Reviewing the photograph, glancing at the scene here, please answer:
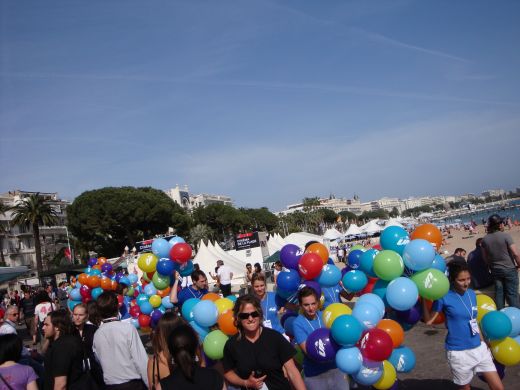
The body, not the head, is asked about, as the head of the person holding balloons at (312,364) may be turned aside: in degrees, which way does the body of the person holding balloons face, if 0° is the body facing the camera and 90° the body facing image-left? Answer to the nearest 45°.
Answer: approximately 315°

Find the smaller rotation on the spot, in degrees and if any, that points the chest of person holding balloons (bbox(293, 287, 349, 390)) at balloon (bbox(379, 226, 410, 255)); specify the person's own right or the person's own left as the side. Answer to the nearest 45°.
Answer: approximately 90° to the person's own left

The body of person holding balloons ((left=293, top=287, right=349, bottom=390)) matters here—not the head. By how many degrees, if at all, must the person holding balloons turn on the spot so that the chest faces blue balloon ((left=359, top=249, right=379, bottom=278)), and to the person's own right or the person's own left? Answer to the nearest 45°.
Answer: approximately 90° to the person's own left

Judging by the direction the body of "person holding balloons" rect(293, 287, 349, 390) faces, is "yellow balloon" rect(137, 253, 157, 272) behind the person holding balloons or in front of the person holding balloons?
behind

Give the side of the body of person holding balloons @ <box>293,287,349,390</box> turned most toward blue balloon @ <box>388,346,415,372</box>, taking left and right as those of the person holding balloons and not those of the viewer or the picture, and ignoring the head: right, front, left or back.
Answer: left

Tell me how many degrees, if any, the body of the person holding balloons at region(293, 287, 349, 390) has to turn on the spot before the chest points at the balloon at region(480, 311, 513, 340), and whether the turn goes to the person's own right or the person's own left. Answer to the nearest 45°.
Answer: approximately 45° to the person's own left

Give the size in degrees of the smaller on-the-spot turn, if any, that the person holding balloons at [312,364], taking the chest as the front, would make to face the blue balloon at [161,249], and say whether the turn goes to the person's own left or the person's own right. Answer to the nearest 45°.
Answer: approximately 180°

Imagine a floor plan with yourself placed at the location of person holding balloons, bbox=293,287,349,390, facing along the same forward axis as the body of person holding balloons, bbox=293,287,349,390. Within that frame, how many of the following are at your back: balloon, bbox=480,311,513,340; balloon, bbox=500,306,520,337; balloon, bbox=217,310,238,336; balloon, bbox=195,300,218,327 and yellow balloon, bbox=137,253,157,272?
3

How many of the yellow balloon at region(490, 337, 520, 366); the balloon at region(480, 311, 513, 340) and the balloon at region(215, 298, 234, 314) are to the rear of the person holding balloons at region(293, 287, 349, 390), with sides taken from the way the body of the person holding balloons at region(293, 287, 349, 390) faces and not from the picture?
1

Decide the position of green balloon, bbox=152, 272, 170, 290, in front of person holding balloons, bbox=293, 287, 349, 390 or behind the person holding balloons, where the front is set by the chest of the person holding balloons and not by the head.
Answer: behind

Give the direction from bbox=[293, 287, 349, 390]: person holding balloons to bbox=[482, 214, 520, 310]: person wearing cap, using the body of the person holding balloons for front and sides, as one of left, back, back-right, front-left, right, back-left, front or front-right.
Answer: left

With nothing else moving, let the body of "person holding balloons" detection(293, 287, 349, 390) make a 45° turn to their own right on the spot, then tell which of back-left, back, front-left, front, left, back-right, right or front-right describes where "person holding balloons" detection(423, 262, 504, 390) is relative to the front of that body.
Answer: left

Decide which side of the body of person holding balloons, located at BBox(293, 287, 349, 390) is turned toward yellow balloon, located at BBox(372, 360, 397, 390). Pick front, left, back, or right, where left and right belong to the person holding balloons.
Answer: left
